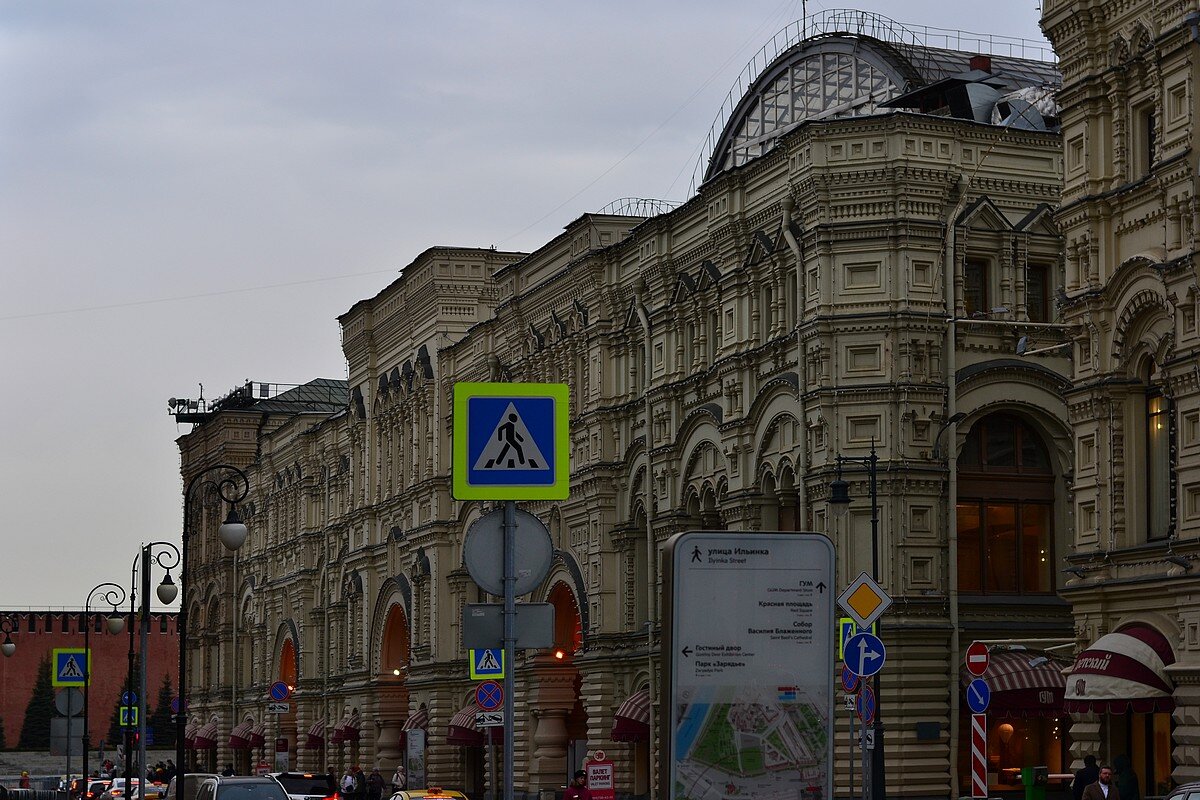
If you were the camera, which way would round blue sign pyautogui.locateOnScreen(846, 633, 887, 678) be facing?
facing the viewer

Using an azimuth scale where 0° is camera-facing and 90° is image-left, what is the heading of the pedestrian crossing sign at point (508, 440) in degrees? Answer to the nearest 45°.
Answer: approximately 0°

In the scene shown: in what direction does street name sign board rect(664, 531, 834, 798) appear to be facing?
toward the camera

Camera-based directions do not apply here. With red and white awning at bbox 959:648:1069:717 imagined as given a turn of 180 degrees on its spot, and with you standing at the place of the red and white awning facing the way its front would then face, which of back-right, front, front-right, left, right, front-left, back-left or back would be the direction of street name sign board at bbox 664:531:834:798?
back

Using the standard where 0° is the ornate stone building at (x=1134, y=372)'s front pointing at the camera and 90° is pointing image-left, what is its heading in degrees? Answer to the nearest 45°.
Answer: approximately 45°

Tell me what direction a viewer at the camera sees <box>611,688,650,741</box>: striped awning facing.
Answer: facing the viewer and to the left of the viewer

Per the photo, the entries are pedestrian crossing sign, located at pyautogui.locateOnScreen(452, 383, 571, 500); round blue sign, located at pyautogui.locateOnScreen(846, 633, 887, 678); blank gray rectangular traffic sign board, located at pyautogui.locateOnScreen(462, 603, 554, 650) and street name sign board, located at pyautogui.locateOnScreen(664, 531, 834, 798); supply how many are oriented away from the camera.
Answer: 1

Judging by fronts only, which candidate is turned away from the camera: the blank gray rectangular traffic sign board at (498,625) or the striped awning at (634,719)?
the blank gray rectangular traffic sign board

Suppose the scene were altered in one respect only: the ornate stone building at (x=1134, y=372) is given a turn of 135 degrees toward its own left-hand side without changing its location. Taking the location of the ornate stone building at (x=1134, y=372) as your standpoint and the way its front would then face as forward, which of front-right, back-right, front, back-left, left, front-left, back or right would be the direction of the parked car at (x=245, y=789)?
back

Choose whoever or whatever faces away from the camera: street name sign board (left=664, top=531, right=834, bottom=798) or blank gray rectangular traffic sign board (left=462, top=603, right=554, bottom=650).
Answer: blank gray rectangular traffic sign board (left=462, top=603, right=554, bottom=650)

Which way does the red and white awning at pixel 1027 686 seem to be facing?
toward the camera
